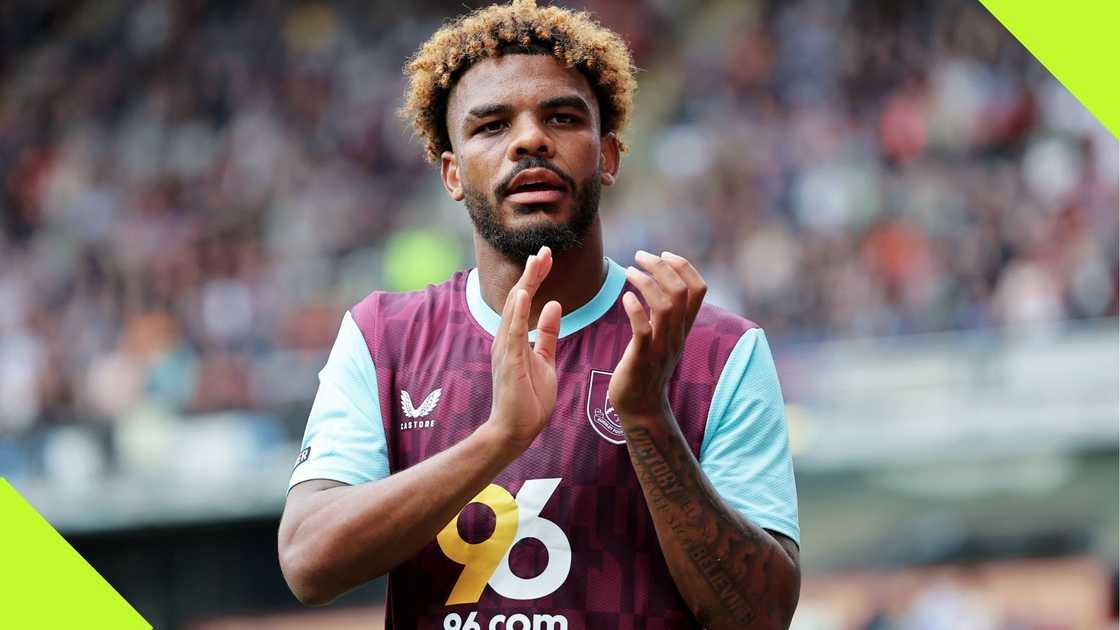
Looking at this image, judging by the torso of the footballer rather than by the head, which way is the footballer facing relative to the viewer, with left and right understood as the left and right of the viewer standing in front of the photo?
facing the viewer
